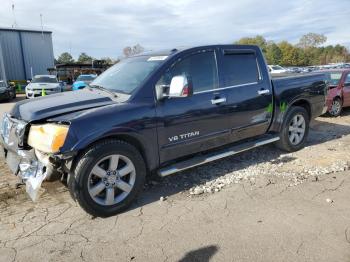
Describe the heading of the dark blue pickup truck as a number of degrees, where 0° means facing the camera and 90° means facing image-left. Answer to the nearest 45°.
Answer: approximately 45°

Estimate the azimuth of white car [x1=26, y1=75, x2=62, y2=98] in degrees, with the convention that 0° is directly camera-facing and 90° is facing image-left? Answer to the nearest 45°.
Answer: approximately 0°

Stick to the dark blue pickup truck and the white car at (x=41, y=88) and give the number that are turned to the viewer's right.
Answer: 0

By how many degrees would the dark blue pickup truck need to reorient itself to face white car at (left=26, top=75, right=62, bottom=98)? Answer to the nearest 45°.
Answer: approximately 90° to its right

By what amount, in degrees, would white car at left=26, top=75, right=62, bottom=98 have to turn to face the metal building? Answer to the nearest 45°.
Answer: approximately 180°

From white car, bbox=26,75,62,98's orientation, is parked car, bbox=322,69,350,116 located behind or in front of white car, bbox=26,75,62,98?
in front

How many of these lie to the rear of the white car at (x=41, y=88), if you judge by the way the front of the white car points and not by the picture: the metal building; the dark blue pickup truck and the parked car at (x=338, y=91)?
1

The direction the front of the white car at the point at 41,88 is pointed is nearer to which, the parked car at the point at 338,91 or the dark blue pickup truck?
the dark blue pickup truck

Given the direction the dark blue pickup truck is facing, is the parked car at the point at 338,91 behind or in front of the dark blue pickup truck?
behind

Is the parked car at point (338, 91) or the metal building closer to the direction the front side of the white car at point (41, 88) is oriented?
the parked car

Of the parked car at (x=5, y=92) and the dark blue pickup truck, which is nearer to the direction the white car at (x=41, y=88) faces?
the dark blue pickup truck
